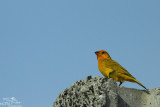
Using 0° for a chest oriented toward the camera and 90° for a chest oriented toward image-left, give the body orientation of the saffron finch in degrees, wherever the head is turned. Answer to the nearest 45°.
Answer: approximately 90°
